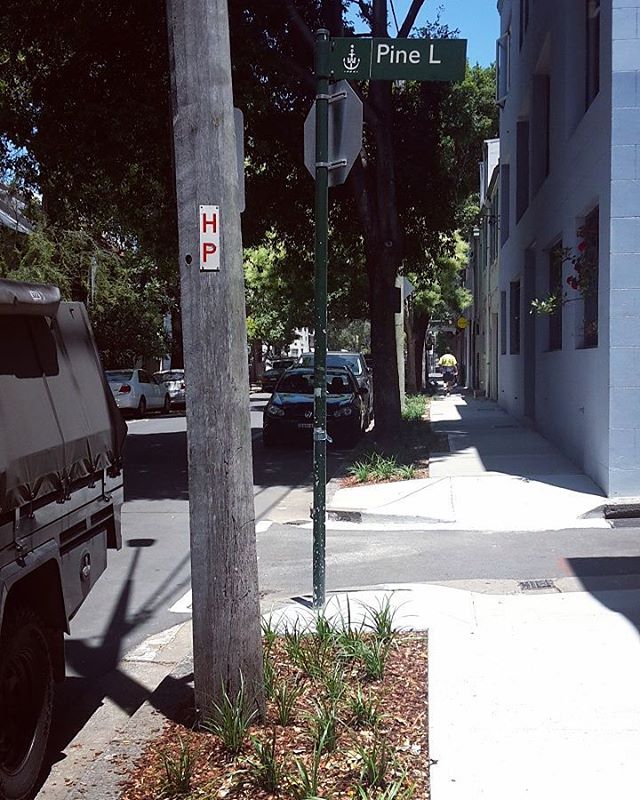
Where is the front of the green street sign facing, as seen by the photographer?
facing the viewer

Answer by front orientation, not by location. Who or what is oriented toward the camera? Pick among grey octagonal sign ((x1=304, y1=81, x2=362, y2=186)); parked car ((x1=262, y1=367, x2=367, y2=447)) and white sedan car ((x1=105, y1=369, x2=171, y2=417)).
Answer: the parked car

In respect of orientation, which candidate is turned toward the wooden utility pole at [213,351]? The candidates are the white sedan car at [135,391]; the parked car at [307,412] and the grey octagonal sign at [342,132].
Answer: the parked car

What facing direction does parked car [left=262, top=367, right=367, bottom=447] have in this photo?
toward the camera

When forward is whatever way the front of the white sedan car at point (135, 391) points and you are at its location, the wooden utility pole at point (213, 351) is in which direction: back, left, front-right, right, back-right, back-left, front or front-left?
back-right

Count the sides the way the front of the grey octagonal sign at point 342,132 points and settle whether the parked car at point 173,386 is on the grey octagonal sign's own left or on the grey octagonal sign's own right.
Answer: on the grey octagonal sign's own left

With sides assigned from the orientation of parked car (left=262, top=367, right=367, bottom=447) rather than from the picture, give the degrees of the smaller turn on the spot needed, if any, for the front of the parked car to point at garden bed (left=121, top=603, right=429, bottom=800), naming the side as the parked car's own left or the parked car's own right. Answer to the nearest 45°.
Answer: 0° — it already faces it

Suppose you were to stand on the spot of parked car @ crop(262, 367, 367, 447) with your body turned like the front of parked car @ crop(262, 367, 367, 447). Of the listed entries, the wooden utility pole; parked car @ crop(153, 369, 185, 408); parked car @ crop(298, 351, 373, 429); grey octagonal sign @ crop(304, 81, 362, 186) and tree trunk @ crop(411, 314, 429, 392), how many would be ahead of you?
2

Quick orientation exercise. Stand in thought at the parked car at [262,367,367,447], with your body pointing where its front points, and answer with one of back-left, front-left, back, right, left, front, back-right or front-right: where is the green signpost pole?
front

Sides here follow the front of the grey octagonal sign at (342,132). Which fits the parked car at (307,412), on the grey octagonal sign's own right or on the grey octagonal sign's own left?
on the grey octagonal sign's own left

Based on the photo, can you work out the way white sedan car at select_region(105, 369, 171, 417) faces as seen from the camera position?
facing away from the viewer and to the right of the viewer

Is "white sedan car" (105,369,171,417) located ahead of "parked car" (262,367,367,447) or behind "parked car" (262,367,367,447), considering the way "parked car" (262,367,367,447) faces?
behind

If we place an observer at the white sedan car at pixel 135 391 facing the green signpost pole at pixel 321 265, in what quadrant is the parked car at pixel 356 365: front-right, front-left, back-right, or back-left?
front-left

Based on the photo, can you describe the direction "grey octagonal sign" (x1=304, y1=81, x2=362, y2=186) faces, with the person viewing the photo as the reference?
facing away from the viewer and to the right of the viewer

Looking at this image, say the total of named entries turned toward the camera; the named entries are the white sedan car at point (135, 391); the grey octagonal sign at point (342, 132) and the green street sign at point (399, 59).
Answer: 1
